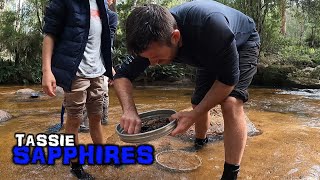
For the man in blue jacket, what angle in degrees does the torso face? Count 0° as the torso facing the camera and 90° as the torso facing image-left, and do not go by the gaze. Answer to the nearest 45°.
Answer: approximately 315°

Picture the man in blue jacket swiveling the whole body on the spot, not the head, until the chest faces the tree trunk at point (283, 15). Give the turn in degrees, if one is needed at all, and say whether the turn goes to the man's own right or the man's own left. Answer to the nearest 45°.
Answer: approximately 90° to the man's own left
